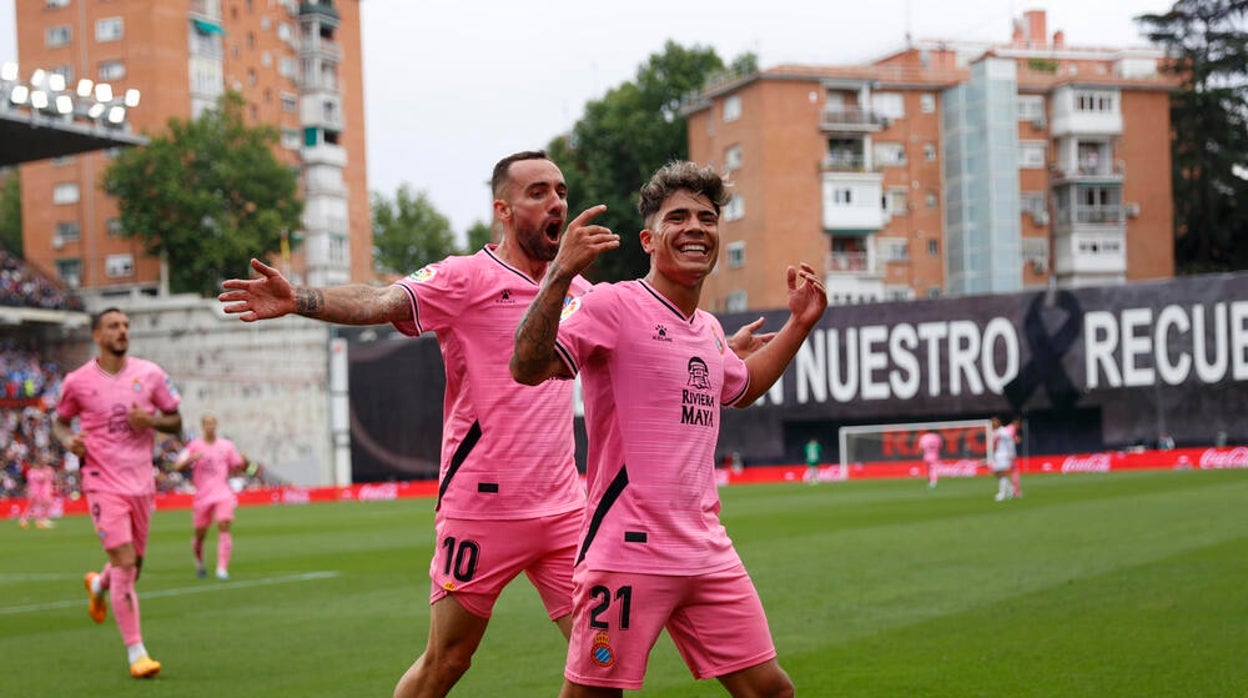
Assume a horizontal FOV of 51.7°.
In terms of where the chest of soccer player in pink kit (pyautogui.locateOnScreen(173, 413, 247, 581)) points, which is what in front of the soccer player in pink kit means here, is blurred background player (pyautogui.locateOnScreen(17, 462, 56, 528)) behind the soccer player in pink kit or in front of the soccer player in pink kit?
behind

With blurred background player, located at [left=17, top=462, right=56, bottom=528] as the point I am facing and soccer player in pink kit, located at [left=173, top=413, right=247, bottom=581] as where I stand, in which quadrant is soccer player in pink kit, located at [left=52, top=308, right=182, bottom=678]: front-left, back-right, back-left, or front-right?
back-left

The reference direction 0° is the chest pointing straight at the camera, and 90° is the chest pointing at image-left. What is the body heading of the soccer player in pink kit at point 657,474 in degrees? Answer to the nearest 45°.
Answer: approximately 315°

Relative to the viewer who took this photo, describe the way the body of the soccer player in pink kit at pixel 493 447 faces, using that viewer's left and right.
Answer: facing the viewer and to the right of the viewer

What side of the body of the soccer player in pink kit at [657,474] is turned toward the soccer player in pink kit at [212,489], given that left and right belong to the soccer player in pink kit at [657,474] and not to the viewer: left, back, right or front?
back

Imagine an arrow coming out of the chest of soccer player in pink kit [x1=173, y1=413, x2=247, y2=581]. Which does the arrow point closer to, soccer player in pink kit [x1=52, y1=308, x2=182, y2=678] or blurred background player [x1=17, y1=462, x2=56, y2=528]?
the soccer player in pink kit

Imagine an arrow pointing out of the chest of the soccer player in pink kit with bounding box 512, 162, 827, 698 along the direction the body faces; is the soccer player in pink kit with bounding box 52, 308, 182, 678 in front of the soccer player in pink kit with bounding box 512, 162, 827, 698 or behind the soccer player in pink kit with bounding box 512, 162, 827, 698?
behind

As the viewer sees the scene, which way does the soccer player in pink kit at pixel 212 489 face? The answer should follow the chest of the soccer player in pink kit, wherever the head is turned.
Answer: toward the camera

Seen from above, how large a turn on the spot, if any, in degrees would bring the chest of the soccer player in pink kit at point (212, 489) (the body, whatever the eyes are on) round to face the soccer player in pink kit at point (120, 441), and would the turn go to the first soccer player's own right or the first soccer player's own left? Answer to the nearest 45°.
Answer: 0° — they already face them

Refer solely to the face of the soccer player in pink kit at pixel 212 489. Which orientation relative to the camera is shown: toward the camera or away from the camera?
toward the camera

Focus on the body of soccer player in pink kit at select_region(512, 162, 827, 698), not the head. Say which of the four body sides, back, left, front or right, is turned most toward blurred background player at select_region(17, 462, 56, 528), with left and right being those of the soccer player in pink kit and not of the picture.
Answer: back

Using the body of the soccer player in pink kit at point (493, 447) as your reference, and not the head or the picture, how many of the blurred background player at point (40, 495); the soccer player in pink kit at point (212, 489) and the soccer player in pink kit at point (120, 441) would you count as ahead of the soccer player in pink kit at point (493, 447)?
0
